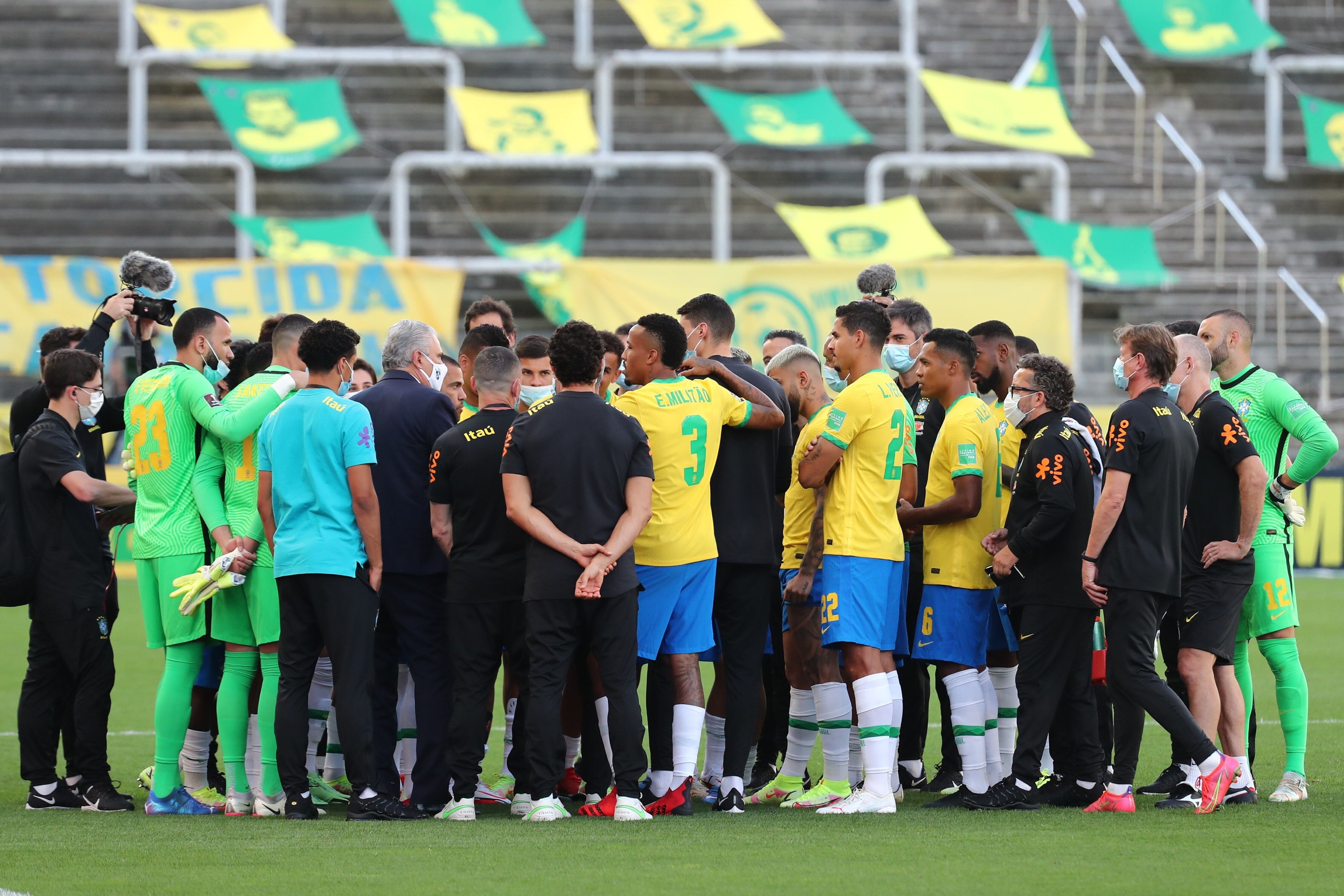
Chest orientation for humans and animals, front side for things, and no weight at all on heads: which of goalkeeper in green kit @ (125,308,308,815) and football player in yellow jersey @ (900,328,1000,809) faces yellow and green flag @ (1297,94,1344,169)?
the goalkeeper in green kit

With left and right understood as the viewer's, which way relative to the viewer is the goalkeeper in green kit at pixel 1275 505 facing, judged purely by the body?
facing the viewer and to the left of the viewer

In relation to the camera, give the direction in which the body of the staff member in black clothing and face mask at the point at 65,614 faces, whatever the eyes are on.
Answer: to the viewer's right

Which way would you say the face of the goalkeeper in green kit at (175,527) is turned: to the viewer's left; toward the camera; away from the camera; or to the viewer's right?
to the viewer's right

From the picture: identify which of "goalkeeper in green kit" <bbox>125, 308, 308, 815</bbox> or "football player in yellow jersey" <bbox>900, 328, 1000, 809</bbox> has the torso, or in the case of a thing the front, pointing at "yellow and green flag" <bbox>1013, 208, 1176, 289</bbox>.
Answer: the goalkeeper in green kit

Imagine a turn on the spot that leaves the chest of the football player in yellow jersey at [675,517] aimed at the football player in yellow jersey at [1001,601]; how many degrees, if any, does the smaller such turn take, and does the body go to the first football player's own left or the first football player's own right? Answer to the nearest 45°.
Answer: approximately 90° to the first football player's own right

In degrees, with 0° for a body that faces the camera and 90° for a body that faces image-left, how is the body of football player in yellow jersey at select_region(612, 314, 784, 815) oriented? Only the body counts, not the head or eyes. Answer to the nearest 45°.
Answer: approximately 135°

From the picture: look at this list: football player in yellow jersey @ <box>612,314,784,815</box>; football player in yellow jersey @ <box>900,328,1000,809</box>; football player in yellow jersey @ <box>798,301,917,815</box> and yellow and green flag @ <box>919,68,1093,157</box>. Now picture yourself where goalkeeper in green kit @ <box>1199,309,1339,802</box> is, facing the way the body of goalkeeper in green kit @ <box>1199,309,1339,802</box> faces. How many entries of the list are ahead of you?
3

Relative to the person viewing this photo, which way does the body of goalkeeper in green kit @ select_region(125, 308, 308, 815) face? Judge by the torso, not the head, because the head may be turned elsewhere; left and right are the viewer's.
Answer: facing away from the viewer and to the right of the viewer

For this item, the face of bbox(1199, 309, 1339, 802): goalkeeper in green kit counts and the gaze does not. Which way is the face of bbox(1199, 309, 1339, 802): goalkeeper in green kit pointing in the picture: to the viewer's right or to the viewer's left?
to the viewer's left

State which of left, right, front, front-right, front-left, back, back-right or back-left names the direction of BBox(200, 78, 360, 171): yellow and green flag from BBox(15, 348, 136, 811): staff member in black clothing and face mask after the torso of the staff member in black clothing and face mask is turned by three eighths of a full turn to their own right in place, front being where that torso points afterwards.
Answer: back-right

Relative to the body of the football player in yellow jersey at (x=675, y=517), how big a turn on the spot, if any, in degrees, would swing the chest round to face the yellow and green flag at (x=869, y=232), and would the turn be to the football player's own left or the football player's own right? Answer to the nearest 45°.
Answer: approximately 45° to the football player's own right

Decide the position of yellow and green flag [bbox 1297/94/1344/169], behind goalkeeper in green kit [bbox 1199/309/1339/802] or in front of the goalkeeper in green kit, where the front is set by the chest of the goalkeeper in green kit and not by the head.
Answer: behind

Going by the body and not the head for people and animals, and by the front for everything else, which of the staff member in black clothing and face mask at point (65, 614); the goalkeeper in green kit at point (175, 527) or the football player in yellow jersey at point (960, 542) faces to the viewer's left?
the football player in yellow jersey

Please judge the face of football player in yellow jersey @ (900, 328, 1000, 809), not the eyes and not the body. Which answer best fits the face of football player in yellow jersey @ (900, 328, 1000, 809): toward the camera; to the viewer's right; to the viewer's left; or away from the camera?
to the viewer's left

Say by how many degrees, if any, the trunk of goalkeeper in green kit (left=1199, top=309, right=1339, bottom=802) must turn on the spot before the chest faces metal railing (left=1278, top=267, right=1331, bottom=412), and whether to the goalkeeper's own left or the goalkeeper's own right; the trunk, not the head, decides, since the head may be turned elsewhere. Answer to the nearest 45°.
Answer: approximately 135° to the goalkeeper's own right

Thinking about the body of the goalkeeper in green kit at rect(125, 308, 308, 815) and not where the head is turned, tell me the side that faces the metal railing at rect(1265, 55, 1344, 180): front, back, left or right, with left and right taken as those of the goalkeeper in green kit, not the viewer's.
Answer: front
